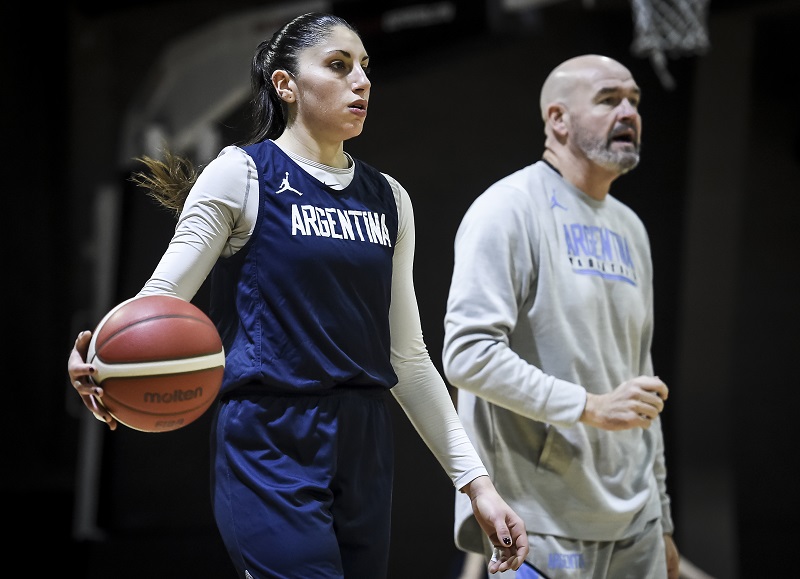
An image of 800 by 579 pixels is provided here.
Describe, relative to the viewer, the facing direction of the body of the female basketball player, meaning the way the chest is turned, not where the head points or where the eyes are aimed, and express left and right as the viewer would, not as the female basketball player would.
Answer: facing the viewer and to the right of the viewer

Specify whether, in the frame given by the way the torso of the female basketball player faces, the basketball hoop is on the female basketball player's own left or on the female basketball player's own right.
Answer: on the female basketball player's own left
